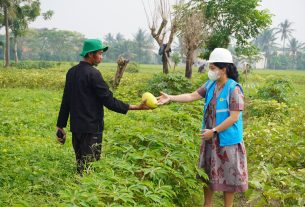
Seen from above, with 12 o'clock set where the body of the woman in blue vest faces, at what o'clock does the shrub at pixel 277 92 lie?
The shrub is roughly at 5 o'clock from the woman in blue vest.

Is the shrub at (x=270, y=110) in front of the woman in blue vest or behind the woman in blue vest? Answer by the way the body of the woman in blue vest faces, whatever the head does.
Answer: behind

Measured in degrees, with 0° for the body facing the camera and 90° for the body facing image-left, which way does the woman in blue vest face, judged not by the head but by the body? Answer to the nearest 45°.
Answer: approximately 45°

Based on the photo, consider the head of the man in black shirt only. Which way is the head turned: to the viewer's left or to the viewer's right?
to the viewer's right

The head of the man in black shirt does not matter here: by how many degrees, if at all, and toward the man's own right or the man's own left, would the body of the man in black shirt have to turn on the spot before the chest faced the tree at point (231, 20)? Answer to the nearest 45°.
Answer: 0° — they already face it

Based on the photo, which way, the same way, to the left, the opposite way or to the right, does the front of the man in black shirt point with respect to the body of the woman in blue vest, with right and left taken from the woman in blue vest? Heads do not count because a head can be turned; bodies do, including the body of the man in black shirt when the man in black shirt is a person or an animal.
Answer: the opposite way

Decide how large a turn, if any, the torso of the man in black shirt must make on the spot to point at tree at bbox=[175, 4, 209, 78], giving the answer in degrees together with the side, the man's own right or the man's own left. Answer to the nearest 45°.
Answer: approximately 45° to the man's own left

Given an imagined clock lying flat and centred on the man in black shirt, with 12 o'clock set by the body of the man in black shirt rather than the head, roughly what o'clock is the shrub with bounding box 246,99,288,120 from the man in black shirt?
The shrub is roughly at 12 o'clock from the man in black shirt.

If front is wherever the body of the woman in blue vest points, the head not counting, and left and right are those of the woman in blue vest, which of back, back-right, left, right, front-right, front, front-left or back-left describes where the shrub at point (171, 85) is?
back-right

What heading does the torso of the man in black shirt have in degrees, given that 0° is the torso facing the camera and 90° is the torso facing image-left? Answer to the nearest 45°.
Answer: approximately 225°
